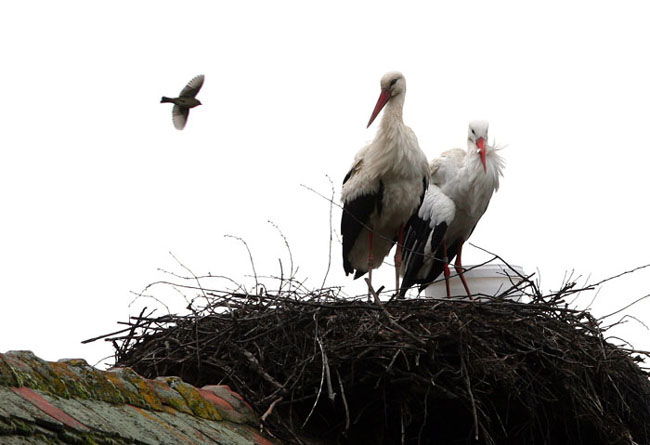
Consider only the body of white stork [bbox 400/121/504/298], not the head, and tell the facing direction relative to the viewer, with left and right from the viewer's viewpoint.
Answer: facing the viewer and to the right of the viewer

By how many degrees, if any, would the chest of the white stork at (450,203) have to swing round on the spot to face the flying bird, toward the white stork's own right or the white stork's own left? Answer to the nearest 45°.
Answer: approximately 90° to the white stork's own right

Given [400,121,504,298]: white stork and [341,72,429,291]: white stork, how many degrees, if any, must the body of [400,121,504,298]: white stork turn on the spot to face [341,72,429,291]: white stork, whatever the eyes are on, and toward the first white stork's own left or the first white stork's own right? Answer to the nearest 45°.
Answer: approximately 90° to the first white stork's own right
